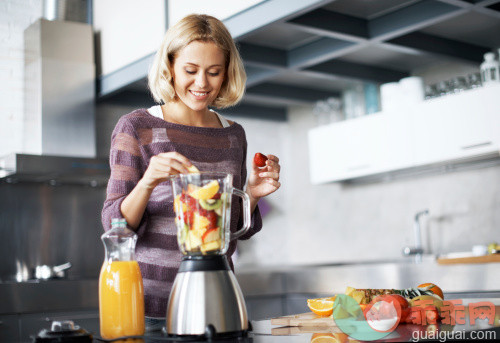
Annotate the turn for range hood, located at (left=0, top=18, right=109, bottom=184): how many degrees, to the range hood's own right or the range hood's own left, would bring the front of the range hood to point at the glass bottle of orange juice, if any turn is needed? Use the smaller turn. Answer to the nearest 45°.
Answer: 0° — it already faces it

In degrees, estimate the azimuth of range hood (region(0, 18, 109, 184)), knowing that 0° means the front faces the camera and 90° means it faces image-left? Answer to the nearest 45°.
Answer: approximately 0°

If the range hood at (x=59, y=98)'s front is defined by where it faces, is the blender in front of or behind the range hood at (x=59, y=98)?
in front

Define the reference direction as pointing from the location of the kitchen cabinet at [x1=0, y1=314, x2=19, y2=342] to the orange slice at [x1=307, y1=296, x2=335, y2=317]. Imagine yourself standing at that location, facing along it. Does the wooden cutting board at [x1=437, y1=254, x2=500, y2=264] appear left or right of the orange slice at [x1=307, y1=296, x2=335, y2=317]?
left

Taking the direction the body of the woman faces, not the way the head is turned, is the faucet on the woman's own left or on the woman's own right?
on the woman's own left

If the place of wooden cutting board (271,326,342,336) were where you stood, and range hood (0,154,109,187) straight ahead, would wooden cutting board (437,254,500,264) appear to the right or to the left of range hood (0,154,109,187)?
right

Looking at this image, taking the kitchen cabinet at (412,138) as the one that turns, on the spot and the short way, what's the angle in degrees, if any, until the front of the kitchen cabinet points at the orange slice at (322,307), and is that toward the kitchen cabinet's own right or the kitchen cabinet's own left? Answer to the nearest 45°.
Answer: approximately 45° to the kitchen cabinet's own left
